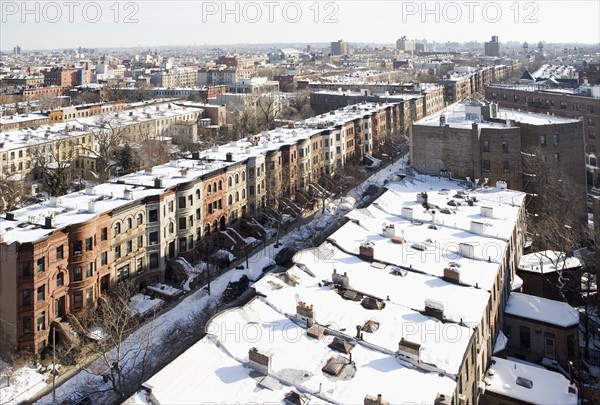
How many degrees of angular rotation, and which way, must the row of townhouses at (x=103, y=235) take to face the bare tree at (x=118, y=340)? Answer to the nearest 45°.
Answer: approximately 45° to its right

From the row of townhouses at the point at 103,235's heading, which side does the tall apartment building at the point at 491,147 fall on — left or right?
on its left
